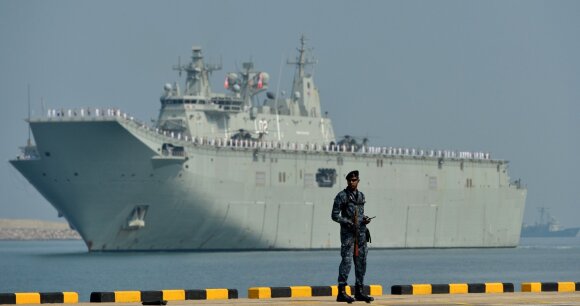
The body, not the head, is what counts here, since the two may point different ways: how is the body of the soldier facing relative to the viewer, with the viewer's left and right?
facing the viewer and to the right of the viewer
